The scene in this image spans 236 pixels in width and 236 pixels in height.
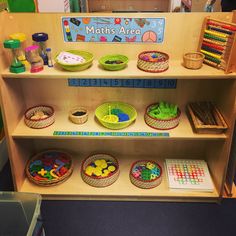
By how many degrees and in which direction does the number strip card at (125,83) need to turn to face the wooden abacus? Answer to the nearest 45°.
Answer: approximately 90° to its left

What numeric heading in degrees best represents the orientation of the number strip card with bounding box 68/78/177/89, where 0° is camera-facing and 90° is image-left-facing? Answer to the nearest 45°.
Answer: approximately 0°

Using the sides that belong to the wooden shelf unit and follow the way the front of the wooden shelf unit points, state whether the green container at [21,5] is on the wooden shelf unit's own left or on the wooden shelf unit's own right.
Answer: on the wooden shelf unit's own right

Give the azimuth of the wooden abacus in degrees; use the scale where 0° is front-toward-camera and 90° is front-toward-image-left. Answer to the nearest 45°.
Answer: approximately 45°
